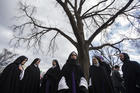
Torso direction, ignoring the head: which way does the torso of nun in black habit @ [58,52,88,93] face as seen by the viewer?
toward the camera

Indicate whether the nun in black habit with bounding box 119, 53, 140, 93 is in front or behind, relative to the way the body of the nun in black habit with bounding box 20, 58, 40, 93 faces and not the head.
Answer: in front

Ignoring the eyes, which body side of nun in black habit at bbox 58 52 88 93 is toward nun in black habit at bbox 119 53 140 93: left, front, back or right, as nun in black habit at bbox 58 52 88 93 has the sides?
left

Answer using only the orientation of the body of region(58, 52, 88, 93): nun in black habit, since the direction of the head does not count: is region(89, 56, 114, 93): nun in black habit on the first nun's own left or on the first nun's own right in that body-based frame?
on the first nun's own left

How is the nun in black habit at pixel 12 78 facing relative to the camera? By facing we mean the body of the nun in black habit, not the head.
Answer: to the viewer's right

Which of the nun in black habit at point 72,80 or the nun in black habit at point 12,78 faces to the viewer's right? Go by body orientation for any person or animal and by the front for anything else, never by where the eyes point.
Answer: the nun in black habit at point 12,78

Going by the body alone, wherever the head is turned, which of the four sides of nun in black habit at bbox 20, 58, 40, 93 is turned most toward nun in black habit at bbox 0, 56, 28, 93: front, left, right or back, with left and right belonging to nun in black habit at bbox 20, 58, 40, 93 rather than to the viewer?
right

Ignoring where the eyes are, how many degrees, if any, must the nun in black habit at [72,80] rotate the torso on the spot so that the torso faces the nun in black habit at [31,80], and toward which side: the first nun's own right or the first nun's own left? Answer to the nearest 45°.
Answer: approximately 135° to the first nun's own right

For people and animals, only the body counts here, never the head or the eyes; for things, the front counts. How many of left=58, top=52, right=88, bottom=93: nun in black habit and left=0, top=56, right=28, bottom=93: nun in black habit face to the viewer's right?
1

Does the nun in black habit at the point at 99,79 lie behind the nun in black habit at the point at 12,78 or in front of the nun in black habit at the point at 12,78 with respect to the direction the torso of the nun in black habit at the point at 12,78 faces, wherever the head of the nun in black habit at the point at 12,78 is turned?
in front

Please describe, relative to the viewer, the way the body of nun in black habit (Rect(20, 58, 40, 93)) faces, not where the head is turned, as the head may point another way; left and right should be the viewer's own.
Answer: facing the viewer and to the right of the viewer

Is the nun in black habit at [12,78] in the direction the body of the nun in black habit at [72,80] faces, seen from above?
no
